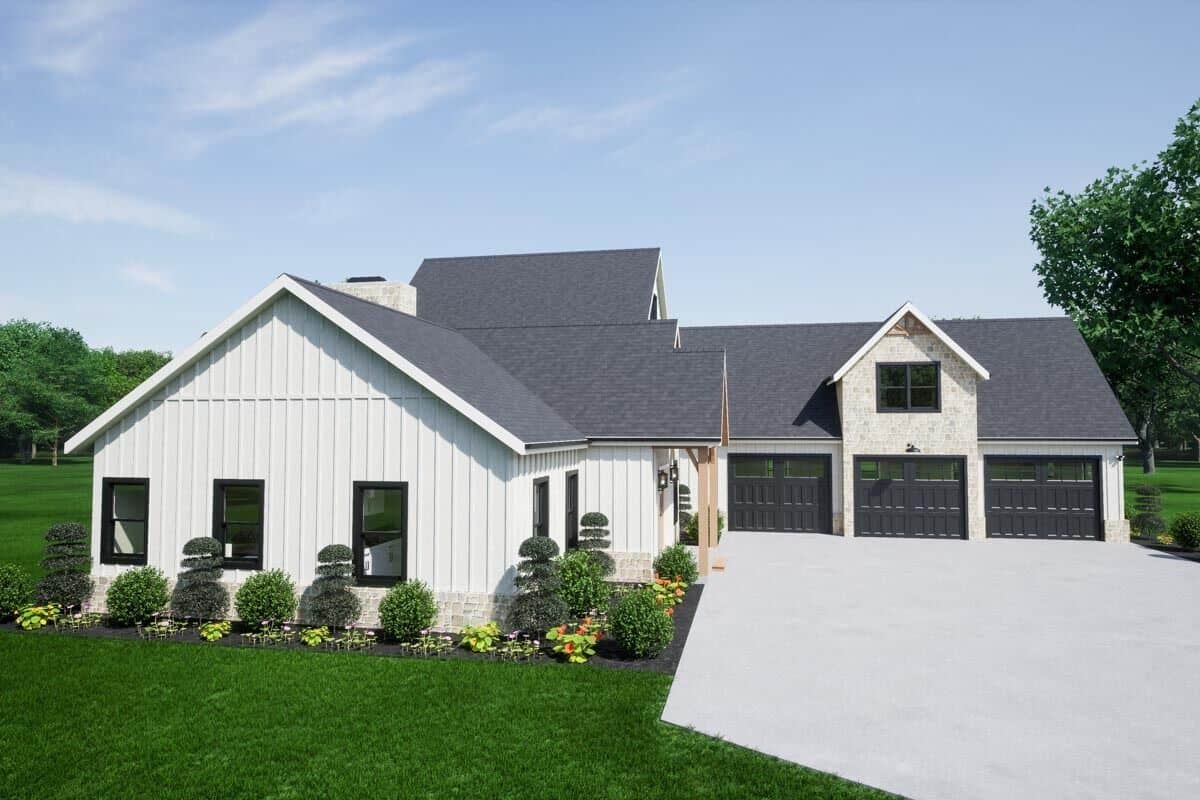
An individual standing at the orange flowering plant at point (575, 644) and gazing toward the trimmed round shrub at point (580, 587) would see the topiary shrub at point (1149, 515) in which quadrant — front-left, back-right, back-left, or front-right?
front-right

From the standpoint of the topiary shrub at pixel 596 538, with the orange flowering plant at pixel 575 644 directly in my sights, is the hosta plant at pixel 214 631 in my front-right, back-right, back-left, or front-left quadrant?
front-right
